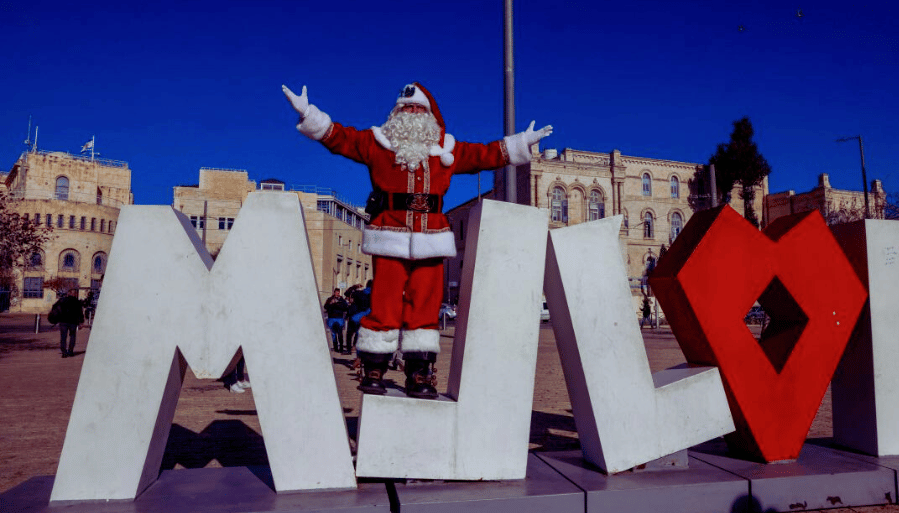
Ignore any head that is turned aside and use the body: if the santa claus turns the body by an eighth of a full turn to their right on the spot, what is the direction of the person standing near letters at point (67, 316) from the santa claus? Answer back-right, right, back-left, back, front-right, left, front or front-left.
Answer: right

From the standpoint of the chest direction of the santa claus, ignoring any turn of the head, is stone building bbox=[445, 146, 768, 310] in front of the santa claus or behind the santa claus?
behind

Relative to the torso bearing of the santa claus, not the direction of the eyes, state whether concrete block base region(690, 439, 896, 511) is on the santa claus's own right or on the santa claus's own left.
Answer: on the santa claus's own left

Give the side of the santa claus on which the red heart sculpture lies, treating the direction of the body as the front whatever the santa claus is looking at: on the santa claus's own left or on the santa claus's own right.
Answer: on the santa claus's own left

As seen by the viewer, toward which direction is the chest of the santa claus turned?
toward the camera

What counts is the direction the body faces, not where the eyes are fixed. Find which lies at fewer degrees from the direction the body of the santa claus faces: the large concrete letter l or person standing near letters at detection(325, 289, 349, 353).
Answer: the large concrete letter l

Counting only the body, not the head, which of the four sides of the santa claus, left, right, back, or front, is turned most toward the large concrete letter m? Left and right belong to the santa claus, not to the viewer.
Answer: right

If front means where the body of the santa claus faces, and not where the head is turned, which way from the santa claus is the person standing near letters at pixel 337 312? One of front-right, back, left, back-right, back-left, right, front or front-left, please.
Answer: back

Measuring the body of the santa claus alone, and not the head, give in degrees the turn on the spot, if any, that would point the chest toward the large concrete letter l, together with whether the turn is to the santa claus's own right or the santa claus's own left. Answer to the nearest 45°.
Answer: approximately 90° to the santa claus's own left

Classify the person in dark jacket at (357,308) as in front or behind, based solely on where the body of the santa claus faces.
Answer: behind
